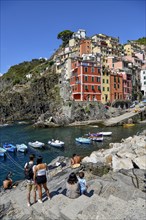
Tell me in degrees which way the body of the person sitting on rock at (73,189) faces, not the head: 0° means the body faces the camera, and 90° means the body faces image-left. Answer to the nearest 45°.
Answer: approximately 180°

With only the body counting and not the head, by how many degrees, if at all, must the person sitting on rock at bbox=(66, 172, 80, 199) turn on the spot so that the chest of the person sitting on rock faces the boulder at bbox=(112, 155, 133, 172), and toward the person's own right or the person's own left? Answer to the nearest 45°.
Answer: approximately 45° to the person's own right
